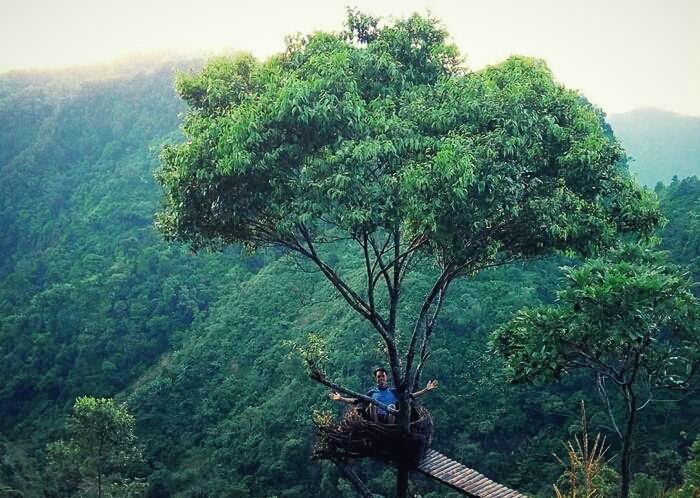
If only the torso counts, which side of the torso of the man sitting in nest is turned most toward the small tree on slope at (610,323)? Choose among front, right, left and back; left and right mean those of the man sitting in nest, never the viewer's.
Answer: left

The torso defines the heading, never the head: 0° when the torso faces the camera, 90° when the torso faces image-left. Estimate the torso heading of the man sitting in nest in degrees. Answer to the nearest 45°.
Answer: approximately 0°
